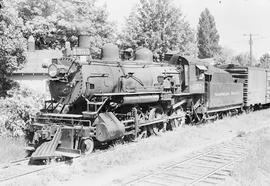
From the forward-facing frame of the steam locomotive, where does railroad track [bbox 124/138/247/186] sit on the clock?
The railroad track is roughly at 9 o'clock from the steam locomotive.

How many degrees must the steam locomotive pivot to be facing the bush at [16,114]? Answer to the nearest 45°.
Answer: approximately 45° to its right

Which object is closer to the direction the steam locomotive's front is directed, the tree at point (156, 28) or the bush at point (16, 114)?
the bush

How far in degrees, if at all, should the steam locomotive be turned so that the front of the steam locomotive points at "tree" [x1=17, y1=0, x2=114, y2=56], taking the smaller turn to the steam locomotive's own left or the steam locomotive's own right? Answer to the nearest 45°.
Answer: approximately 135° to the steam locomotive's own right

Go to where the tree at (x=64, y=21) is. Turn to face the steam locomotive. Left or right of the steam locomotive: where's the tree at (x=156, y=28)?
left

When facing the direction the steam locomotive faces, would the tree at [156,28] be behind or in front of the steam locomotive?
behind

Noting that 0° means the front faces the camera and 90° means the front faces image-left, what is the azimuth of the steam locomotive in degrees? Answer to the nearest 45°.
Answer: approximately 45°

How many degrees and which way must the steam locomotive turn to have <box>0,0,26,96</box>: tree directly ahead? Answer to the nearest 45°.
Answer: approximately 90° to its right

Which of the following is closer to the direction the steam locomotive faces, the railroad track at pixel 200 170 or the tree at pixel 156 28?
the railroad track
